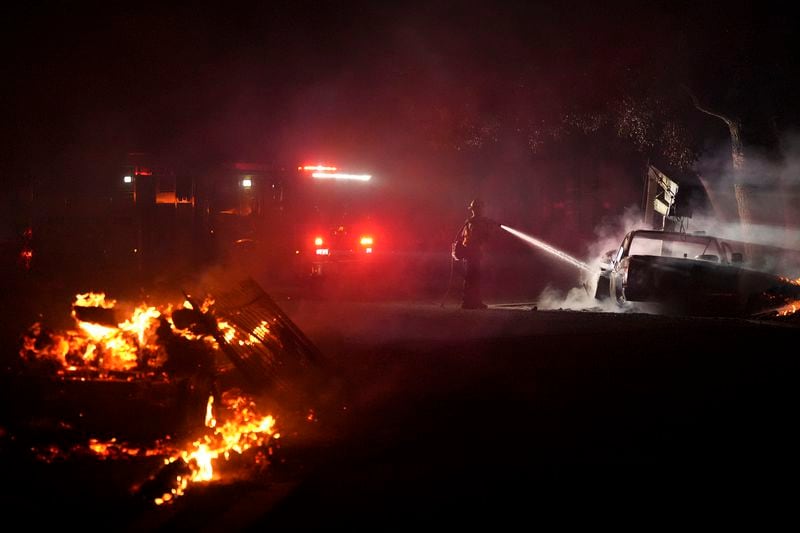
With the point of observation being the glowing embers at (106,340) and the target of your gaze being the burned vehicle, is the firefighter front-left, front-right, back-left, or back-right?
front-left

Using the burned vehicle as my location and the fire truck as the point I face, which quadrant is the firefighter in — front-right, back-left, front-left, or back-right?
front-left

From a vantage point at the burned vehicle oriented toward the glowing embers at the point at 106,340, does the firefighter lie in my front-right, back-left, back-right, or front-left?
front-right

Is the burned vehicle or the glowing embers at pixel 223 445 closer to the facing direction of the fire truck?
the burned vehicle

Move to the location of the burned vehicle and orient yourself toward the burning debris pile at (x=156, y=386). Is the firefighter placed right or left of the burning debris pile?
right
